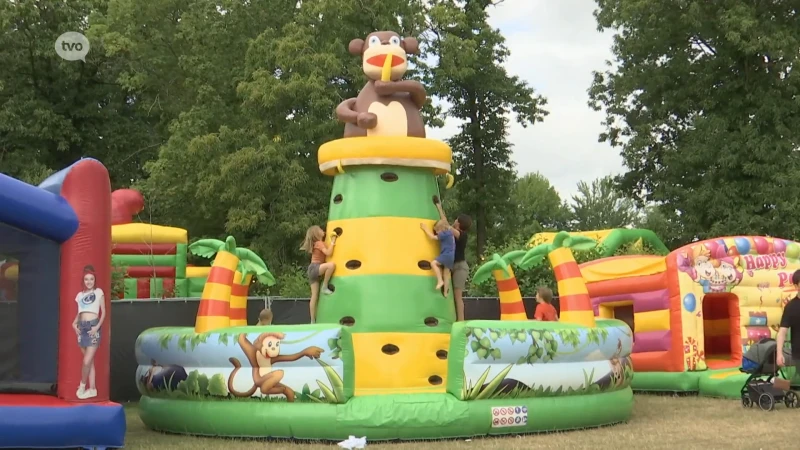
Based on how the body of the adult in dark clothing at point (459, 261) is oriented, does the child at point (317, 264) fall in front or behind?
in front

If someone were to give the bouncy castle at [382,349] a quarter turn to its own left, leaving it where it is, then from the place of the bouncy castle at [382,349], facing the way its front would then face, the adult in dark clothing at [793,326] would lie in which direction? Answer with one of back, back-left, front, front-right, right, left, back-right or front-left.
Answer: front

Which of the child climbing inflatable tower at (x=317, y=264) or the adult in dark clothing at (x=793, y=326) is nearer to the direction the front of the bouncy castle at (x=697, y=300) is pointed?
the adult in dark clothing

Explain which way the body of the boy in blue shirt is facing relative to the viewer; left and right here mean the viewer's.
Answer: facing away from the viewer and to the left of the viewer

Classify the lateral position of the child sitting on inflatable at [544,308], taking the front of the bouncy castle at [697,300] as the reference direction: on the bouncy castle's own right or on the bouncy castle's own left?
on the bouncy castle's own right

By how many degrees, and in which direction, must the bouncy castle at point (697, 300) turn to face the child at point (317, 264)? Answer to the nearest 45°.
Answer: approximately 90° to its right

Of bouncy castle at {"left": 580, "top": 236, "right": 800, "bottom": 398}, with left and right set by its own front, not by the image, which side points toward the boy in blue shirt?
right

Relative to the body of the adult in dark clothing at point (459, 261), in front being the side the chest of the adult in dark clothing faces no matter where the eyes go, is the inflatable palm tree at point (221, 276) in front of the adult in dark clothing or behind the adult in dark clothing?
in front

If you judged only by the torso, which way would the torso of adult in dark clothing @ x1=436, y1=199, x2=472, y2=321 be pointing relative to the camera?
to the viewer's left

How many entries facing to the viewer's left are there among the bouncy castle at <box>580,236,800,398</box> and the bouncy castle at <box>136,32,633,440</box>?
0

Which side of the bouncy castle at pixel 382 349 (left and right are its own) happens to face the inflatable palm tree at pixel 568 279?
left

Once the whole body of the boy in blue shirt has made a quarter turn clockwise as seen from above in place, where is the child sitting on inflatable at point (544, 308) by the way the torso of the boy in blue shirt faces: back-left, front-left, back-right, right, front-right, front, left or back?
front
